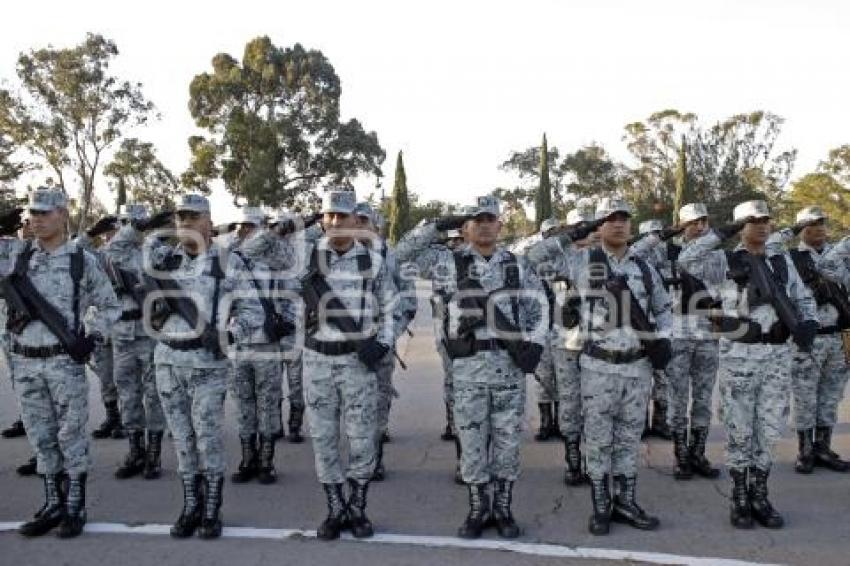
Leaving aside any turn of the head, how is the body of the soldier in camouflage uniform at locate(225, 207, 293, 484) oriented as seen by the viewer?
toward the camera

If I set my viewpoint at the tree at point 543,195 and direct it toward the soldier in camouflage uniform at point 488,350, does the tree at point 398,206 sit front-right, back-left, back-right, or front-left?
front-right

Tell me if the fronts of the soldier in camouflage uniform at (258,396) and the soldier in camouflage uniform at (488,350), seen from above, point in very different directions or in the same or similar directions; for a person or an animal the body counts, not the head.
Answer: same or similar directions

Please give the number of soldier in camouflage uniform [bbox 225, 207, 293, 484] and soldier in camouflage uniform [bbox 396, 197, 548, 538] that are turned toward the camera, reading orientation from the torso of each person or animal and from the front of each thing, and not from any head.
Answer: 2

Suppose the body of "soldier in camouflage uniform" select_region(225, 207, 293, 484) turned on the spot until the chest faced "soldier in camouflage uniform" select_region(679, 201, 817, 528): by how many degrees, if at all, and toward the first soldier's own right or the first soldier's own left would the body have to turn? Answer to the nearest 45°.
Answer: approximately 45° to the first soldier's own left

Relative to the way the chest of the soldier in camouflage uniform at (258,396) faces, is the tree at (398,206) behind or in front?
behind

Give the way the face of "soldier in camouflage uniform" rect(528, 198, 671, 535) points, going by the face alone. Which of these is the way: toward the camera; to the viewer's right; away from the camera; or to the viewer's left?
toward the camera

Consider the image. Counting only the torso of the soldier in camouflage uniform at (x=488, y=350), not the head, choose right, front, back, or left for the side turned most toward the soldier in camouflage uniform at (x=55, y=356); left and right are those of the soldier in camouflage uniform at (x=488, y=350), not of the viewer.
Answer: right

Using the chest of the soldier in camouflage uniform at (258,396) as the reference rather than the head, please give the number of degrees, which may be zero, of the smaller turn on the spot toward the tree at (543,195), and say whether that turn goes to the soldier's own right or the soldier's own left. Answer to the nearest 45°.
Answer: approximately 135° to the soldier's own left

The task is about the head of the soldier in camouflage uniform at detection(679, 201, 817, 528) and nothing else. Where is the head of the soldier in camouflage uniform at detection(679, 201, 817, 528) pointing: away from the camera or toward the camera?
toward the camera

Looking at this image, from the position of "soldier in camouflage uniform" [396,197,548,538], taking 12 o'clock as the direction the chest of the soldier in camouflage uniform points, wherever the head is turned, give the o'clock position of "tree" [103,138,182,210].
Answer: The tree is roughly at 5 o'clock from the soldier in camouflage uniform.

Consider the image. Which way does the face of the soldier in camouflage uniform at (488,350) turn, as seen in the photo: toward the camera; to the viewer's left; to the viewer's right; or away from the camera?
toward the camera

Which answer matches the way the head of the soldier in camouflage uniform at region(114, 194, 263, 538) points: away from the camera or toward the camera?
toward the camera
